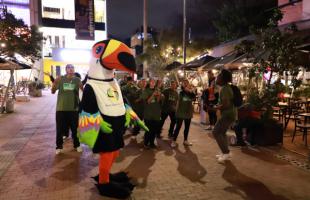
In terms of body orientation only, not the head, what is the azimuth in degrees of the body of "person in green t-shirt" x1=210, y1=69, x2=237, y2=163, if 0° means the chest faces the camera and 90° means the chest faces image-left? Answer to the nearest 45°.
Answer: approximately 90°

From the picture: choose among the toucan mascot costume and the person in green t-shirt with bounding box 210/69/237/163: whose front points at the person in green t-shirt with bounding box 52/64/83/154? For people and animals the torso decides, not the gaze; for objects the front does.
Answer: the person in green t-shirt with bounding box 210/69/237/163

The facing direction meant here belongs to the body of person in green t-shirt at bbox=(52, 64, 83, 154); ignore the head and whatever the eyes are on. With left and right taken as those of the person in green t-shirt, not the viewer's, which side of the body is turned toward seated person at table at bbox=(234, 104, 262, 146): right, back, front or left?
left

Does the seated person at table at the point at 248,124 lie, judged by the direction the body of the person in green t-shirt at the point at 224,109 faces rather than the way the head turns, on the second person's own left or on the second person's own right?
on the second person's own right

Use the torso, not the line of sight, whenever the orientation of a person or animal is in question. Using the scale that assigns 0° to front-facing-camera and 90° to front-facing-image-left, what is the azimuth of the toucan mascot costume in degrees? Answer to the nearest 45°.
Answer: approximately 315°
